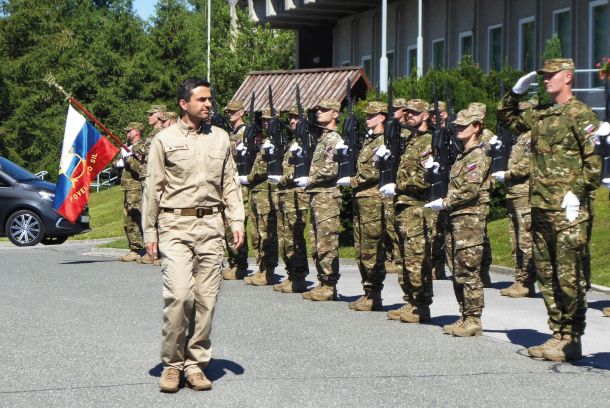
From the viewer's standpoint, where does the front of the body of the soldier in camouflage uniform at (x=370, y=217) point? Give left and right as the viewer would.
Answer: facing to the left of the viewer

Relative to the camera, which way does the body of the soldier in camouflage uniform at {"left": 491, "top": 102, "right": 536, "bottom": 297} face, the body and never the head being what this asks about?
to the viewer's left

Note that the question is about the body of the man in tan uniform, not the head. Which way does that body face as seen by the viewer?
toward the camera

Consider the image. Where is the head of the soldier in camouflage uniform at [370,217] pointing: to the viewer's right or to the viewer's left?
to the viewer's left

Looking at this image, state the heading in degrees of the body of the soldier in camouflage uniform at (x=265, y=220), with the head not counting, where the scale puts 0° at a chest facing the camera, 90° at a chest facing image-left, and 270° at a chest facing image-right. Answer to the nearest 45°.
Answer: approximately 90°

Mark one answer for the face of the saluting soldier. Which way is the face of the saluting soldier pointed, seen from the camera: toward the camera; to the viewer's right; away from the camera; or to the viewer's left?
to the viewer's left

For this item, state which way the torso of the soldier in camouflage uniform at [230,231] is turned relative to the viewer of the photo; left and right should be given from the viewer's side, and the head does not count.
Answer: facing to the left of the viewer

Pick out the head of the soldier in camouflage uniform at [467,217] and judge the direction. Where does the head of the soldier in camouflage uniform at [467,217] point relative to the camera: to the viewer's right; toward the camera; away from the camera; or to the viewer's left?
to the viewer's left

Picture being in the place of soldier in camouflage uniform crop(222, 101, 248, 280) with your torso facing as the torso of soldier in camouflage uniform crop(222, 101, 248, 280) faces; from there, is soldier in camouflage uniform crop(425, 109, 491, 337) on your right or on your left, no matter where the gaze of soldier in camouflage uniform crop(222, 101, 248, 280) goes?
on your left

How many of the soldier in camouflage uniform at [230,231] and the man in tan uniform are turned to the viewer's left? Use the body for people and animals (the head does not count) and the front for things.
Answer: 1
